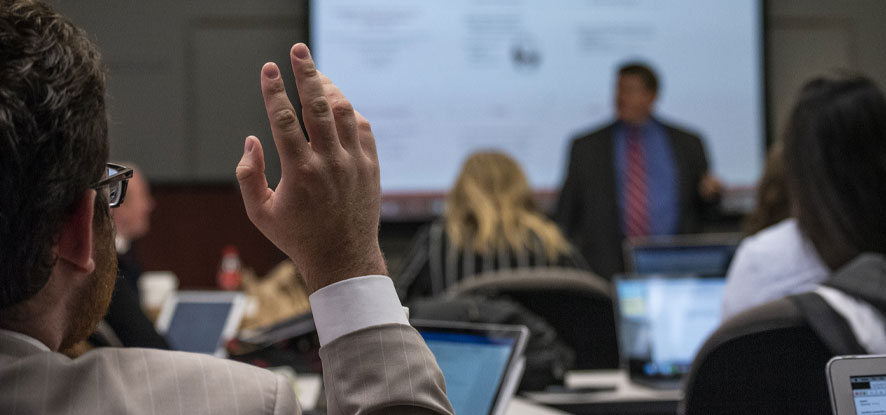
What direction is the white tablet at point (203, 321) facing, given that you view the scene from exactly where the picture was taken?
facing the viewer and to the left of the viewer

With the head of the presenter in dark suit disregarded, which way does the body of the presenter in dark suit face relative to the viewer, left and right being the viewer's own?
facing the viewer

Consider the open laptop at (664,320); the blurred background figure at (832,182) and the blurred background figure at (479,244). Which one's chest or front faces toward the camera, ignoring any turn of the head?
the open laptop

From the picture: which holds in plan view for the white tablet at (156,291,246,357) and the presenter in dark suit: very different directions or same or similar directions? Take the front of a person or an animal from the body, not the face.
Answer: same or similar directions

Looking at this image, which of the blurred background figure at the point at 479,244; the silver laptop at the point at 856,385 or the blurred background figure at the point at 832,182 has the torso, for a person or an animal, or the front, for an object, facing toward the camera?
the silver laptop

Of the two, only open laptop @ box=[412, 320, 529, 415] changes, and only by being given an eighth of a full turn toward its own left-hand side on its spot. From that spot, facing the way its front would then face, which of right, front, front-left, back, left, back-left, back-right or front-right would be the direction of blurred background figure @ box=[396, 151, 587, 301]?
back

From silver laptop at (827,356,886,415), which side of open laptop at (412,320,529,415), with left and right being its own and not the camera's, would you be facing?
left

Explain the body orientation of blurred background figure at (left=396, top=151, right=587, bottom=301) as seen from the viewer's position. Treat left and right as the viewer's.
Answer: facing away from the viewer

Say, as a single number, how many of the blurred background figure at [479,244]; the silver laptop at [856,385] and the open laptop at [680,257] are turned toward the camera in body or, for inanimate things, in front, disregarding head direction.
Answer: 2

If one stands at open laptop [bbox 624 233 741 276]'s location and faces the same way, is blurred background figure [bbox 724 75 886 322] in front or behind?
in front

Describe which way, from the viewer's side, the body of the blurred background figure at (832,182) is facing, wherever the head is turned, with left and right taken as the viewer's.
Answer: facing away from the viewer and to the left of the viewer

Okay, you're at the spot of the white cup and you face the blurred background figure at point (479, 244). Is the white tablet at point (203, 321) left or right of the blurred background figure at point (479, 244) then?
right

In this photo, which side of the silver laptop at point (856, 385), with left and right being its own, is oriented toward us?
front

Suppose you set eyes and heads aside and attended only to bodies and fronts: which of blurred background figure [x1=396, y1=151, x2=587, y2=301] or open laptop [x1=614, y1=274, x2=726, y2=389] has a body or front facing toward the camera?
the open laptop

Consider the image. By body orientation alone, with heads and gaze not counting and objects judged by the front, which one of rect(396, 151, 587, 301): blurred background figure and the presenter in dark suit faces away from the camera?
the blurred background figure
